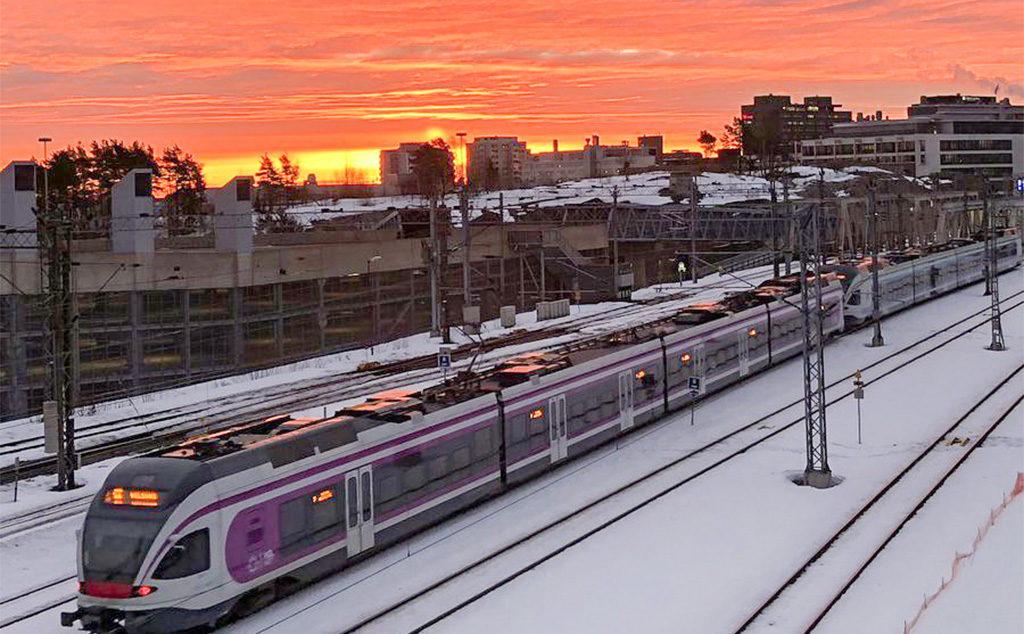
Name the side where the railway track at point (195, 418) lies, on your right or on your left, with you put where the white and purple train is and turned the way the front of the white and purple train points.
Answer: on your right

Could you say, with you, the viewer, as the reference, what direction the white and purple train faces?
facing the viewer and to the left of the viewer
